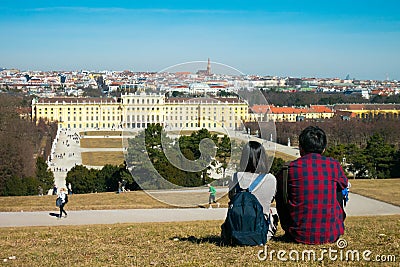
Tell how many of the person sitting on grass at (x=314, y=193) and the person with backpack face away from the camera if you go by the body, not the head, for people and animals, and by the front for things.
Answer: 2

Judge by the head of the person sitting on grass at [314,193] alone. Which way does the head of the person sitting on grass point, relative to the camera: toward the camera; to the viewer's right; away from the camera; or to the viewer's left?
away from the camera

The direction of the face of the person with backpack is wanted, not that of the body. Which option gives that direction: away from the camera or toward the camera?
away from the camera

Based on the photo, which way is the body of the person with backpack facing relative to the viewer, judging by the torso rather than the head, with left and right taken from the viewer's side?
facing away from the viewer

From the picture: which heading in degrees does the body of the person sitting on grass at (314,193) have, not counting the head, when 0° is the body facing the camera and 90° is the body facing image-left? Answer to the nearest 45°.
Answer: approximately 180°
